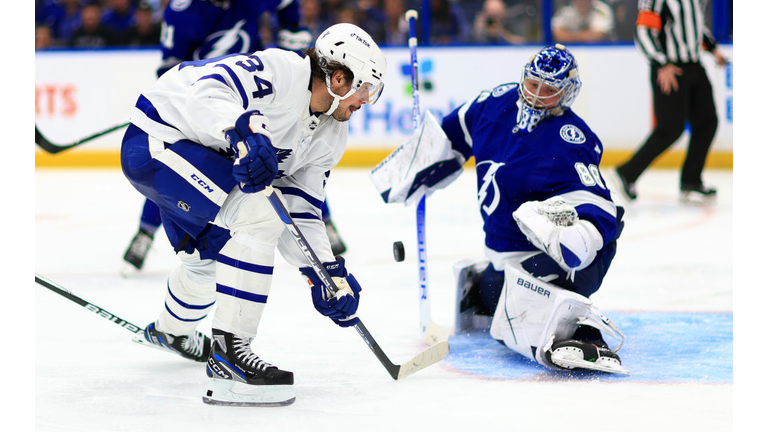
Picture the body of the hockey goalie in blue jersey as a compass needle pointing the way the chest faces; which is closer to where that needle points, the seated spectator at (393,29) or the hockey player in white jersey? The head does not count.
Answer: the hockey player in white jersey

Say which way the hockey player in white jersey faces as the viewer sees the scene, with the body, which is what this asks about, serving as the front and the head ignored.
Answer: to the viewer's right

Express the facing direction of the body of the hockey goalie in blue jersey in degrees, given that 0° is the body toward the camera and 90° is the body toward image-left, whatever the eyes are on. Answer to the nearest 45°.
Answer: approximately 45°

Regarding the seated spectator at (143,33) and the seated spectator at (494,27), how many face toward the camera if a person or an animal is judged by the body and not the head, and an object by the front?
2

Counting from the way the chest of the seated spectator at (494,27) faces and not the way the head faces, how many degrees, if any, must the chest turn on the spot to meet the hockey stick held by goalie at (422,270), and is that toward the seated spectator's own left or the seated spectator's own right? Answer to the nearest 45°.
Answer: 0° — they already face it

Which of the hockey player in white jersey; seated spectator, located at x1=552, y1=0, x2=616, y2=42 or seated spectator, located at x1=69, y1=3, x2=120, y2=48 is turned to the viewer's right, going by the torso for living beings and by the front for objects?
the hockey player in white jersey
